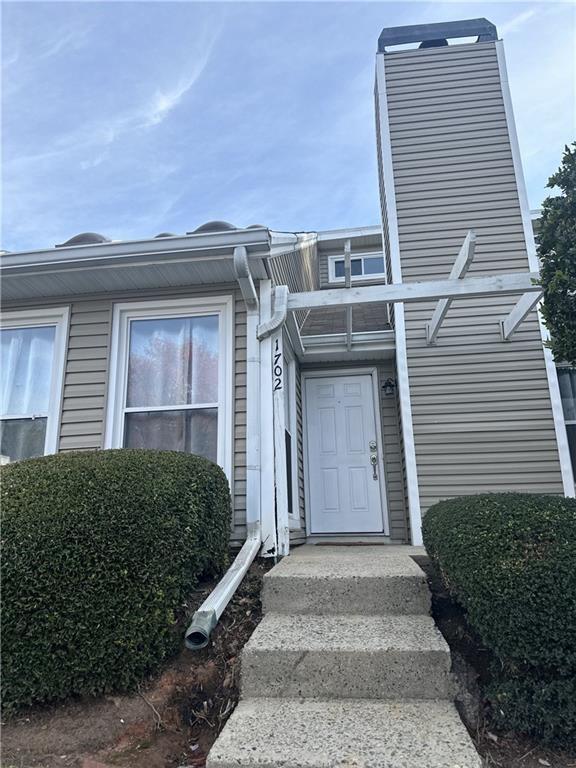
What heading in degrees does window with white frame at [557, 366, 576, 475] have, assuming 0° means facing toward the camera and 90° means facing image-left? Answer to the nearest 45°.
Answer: approximately 0°

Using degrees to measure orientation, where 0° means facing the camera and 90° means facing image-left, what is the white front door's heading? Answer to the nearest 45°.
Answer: approximately 0°

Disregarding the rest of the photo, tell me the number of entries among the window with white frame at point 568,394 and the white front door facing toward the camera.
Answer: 2

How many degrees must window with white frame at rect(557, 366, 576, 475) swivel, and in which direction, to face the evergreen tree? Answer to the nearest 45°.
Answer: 0° — it already faces it

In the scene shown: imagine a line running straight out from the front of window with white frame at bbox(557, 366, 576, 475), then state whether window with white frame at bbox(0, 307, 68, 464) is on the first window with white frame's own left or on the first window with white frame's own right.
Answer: on the first window with white frame's own right

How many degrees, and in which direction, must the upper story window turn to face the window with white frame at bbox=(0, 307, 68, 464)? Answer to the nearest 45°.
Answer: approximately 45° to its right

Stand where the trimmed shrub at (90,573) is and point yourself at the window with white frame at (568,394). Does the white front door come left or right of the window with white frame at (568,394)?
left
